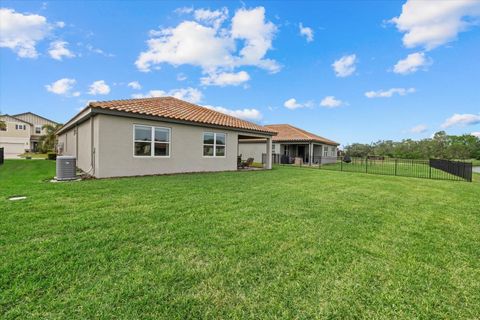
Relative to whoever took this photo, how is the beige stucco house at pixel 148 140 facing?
facing away from the viewer and to the left of the viewer

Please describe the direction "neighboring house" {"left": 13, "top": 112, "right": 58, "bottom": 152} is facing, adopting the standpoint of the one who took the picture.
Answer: facing the viewer and to the right of the viewer

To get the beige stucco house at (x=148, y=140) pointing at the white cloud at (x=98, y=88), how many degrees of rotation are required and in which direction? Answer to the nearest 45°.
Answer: approximately 45° to its right

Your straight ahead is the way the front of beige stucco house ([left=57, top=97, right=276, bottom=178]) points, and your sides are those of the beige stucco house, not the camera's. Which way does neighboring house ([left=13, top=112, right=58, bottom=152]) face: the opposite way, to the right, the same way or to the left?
the opposite way
